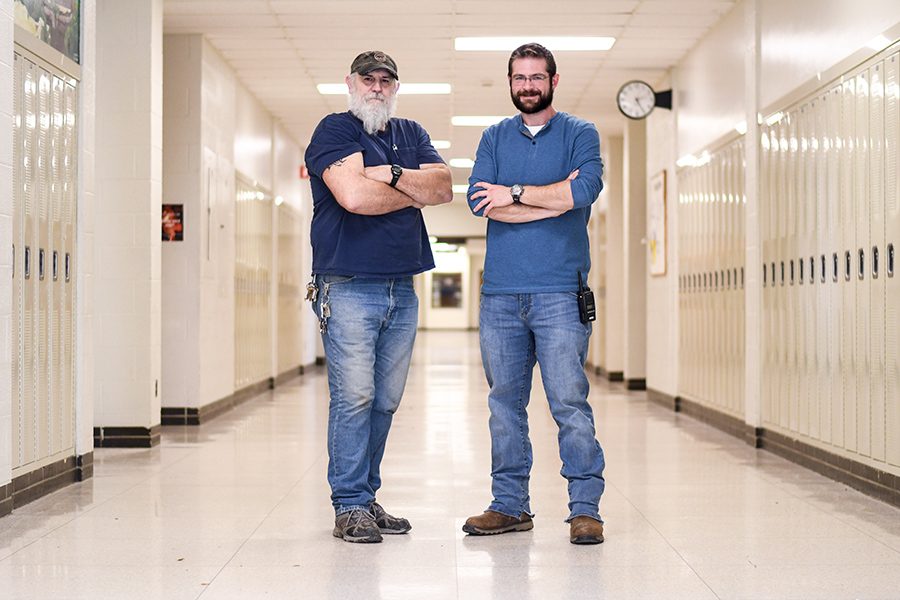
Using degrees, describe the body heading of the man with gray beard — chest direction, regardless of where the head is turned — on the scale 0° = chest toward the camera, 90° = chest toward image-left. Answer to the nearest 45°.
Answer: approximately 315°

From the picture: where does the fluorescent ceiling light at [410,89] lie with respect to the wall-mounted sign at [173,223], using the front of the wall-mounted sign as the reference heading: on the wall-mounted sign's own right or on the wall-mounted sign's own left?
on the wall-mounted sign's own left

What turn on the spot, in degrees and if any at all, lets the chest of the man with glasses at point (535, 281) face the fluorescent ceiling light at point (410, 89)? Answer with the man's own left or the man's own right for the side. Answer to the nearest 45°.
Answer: approximately 180°

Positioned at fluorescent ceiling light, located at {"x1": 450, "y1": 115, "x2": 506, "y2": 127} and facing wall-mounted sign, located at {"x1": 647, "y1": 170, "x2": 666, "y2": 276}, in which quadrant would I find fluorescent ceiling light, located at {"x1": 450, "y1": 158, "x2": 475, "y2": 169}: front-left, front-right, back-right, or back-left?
back-left

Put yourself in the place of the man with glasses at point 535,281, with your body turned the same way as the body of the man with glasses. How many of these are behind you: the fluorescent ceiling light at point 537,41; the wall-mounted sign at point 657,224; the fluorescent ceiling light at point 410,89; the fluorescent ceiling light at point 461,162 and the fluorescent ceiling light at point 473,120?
5

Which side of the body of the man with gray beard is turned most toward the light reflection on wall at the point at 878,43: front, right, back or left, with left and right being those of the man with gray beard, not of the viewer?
left

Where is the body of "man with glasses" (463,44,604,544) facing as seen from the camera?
toward the camera
